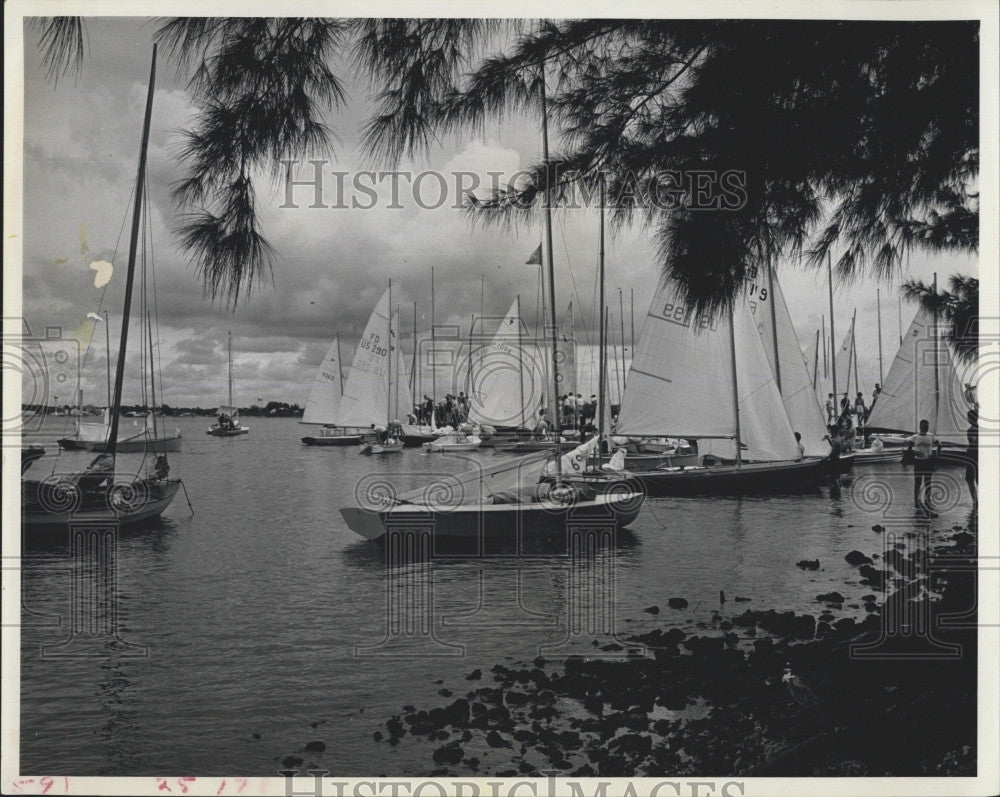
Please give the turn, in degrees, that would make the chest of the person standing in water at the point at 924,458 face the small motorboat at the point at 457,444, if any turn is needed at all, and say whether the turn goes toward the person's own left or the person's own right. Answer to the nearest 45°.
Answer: approximately 45° to the person's own left

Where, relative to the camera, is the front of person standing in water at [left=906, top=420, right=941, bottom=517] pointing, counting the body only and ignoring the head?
away from the camera

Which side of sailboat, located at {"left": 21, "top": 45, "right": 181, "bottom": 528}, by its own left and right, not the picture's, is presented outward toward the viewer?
right

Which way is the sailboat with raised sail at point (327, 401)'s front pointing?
to the viewer's right

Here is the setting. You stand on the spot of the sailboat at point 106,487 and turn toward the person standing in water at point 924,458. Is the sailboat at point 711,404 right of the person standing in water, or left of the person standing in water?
left

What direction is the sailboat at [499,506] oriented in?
to the viewer's right

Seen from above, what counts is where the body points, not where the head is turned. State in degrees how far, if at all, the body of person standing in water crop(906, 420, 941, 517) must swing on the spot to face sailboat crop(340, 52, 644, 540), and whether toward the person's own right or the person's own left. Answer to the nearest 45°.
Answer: approximately 90° to the person's own left

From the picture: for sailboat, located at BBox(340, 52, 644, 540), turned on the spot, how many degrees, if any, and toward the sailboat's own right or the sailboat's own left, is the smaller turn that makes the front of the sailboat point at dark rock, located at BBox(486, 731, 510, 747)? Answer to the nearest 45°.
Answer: approximately 90° to the sailboat's own right
